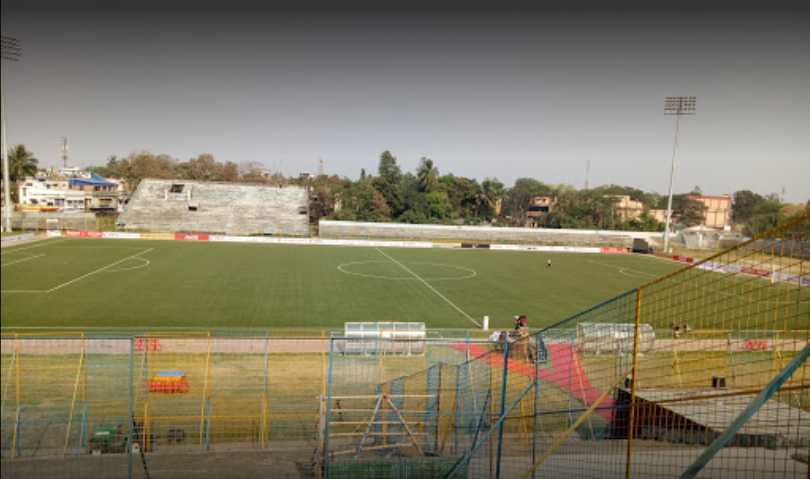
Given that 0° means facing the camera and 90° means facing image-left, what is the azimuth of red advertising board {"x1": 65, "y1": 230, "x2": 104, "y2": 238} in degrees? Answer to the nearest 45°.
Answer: approximately 0°

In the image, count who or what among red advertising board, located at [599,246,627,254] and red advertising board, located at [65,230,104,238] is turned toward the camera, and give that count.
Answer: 2

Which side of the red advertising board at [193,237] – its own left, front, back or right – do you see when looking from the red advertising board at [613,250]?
left

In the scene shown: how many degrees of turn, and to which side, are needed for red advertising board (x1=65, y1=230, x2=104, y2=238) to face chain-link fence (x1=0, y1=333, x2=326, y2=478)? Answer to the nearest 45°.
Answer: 0° — it already faces it

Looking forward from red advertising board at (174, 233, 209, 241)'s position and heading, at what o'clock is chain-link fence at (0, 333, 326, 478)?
The chain-link fence is roughly at 12 o'clock from the red advertising board.

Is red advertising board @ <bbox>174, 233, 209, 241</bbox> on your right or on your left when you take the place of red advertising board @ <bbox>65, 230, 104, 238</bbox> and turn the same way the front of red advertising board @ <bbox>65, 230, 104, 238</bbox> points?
on your left

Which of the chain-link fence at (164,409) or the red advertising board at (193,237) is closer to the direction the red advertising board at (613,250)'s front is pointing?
the chain-link fence

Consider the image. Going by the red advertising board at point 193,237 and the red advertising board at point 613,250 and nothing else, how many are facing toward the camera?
2
